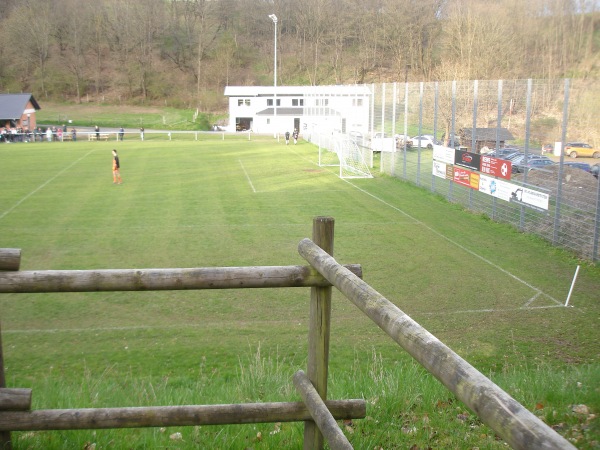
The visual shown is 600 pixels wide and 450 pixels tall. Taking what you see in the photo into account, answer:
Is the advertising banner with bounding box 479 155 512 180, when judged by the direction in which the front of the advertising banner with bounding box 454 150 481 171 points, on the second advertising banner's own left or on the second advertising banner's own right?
on the second advertising banner's own left

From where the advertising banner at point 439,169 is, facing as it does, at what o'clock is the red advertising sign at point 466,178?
The red advertising sign is roughly at 10 o'clock from the advertising banner.

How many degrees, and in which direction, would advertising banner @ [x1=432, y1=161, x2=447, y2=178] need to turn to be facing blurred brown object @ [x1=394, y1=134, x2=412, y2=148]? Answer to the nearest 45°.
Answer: approximately 135° to its right

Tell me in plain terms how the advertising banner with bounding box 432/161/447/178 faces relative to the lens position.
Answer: facing the viewer and to the left of the viewer

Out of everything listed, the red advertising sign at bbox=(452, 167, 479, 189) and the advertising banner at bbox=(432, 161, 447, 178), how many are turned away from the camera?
0

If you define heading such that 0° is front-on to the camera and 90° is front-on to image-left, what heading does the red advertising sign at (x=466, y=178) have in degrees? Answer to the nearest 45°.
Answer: approximately 45°

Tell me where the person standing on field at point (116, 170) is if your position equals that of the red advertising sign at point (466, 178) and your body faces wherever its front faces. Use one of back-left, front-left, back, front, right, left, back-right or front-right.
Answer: front-right
